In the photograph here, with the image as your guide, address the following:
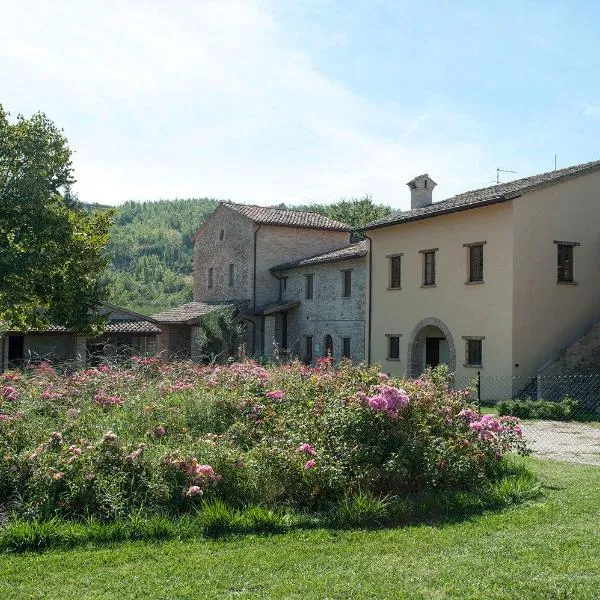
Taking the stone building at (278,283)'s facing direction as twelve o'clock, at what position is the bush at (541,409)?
The bush is roughly at 10 o'clock from the stone building.

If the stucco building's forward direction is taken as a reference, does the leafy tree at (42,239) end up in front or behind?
in front

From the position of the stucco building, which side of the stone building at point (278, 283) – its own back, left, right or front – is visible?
left

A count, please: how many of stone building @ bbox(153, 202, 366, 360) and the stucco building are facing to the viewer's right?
0

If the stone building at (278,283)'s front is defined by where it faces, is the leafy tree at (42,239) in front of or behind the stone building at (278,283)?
in front

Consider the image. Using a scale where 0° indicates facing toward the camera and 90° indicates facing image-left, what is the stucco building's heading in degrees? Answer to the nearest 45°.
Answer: approximately 45°

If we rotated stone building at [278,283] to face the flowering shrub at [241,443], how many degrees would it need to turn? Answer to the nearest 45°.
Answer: approximately 45° to its left

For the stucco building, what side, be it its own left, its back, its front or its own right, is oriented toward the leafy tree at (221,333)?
right

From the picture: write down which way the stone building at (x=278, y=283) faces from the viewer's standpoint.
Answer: facing the viewer and to the left of the viewer

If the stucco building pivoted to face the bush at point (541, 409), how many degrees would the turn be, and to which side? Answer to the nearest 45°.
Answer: approximately 45° to its left
